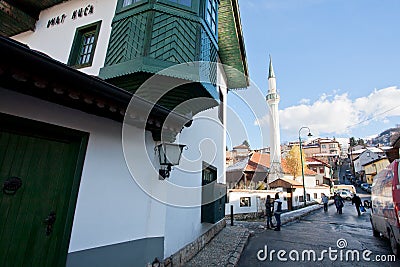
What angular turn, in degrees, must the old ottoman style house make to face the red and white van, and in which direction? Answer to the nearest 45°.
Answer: approximately 45° to its left

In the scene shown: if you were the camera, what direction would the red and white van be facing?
facing away from the viewer and to the left of the viewer

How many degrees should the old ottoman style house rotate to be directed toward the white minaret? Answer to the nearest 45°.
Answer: approximately 90° to its left

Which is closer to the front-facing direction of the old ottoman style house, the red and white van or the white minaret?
the red and white van

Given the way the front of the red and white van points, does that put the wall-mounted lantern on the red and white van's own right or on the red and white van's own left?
on the red and white van's own left

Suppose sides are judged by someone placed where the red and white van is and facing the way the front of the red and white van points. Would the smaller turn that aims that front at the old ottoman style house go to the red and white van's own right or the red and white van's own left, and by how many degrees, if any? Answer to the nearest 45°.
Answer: approximately 90° to the red and white van's own left

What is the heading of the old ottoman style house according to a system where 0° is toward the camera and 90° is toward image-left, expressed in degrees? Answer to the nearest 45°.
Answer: approximately 315°
